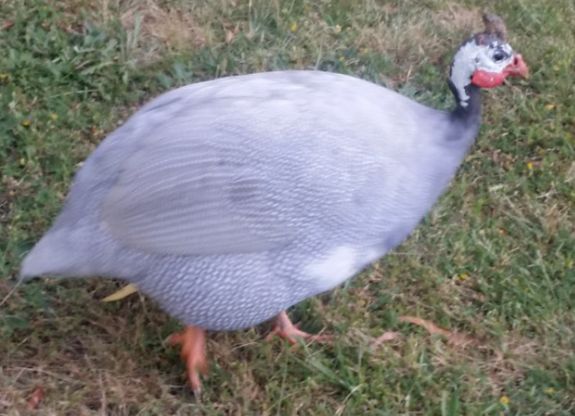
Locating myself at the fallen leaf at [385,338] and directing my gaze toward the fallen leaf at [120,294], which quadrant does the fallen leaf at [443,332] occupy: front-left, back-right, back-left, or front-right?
back-right

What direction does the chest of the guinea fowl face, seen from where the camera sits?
to the viewer's right

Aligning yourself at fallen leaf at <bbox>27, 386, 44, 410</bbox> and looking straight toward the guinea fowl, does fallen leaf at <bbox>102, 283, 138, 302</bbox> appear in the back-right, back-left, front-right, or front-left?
front-left
